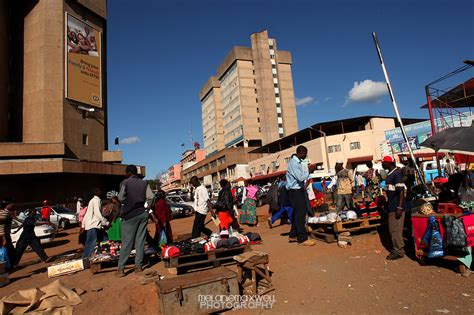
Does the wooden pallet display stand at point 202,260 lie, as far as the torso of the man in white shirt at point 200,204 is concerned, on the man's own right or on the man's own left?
on the man's own left

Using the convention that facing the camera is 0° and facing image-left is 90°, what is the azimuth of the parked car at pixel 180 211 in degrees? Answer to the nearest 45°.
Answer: approximately 315°

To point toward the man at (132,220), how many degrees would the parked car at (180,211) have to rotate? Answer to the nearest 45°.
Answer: approximately 45° to its right
